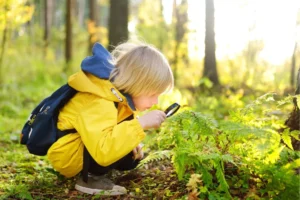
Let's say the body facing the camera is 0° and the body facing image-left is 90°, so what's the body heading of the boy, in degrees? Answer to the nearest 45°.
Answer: approximately 270°

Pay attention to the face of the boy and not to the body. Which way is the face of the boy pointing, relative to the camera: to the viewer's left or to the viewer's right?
to the viewer's right

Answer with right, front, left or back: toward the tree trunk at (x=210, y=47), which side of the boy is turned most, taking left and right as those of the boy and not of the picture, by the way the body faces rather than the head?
left

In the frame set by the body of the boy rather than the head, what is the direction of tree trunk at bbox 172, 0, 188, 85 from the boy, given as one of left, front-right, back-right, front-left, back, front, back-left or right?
left

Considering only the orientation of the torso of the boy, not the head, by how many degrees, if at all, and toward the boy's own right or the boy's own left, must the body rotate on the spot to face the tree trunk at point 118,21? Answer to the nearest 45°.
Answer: approximately 90° to the boy's own left
